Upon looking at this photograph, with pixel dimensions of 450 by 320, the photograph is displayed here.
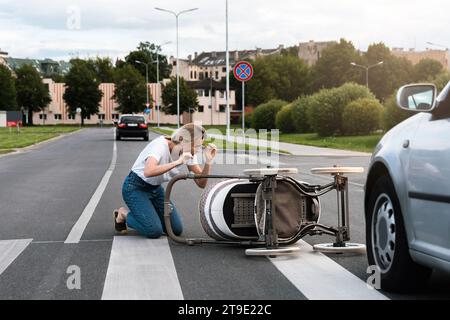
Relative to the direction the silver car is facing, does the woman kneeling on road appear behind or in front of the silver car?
in front

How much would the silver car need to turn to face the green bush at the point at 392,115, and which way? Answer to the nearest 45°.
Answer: approximately 45° to its right

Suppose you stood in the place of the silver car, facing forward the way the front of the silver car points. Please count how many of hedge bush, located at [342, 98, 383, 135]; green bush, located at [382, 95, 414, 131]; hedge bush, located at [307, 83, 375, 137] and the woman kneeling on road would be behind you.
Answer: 0

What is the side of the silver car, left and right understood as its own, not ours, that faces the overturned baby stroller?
front

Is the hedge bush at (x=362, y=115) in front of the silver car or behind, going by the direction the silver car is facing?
in front

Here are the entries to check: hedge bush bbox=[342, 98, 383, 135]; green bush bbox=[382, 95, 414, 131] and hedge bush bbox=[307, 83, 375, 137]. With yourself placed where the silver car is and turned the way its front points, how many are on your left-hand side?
0

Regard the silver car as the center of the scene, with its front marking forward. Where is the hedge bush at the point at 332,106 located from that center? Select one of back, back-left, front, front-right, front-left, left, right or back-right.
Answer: front-right

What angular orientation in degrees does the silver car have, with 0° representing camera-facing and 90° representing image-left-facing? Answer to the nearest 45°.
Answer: approximately 135°

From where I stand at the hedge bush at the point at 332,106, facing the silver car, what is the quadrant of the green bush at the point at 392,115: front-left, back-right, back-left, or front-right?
front-left

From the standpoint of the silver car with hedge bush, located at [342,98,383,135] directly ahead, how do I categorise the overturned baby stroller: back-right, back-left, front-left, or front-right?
front-left

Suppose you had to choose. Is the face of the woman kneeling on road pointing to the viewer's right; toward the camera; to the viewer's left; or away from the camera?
to the viewer's right
